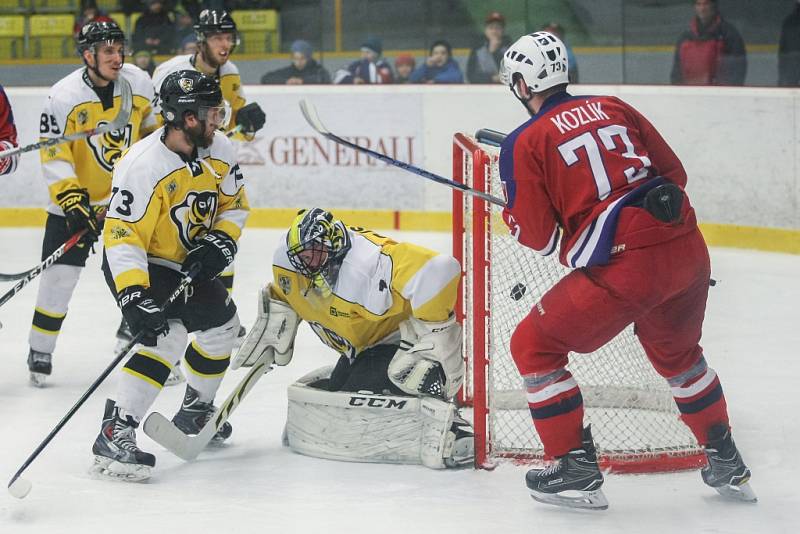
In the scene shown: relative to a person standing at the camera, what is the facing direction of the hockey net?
facing to the left of the viewer

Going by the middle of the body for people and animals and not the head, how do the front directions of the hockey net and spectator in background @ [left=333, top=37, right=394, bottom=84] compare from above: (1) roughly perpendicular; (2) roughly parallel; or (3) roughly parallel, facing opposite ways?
roughly perpendicular

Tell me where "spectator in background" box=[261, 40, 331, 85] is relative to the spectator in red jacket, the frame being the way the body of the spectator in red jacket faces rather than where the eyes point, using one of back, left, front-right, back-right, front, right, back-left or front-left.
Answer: right

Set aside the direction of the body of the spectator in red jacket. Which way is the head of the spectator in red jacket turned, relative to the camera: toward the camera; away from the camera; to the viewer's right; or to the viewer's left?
toward the camera

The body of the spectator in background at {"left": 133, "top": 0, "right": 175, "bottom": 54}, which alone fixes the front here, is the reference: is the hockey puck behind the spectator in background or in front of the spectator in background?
in front

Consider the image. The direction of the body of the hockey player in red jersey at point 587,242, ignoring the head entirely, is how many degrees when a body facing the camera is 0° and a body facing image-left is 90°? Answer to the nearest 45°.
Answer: approximately 135°

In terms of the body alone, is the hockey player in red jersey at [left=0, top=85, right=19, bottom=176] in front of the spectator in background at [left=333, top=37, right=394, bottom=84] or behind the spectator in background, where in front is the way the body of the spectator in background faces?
in front

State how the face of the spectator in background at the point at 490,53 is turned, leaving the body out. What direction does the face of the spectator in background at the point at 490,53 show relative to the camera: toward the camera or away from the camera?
toward the camera

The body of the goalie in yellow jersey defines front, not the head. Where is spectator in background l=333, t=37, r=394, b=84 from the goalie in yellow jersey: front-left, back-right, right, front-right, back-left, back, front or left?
back-right

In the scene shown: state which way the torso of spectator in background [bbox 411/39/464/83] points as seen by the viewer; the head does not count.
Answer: toward the camera

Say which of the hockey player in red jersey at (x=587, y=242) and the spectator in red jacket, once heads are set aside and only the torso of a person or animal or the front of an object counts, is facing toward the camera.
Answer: the spectator in red jacket

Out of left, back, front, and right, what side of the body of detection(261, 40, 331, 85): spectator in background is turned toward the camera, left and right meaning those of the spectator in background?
front

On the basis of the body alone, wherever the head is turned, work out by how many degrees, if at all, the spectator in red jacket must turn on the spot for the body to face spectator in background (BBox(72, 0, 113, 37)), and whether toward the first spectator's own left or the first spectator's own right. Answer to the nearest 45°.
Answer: approximately 90° to the first spectator's own right

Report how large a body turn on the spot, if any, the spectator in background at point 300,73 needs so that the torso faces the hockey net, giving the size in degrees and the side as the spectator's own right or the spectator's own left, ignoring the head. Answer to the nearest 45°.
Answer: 0° — they already face it

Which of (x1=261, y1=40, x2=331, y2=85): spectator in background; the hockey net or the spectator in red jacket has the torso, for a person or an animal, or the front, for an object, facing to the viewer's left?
the hockey net

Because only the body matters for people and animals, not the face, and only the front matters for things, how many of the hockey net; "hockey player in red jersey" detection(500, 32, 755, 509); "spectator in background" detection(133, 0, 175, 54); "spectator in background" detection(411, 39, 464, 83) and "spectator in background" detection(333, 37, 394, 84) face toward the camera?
3

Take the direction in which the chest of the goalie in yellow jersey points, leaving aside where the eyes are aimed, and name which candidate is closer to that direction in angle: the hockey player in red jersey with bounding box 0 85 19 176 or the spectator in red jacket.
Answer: the hockey player in red jersey

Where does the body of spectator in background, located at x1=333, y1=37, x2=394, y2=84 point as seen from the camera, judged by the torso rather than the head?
toward the camera

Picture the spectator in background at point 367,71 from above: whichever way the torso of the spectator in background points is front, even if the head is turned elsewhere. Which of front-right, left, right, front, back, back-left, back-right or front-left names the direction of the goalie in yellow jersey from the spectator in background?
front

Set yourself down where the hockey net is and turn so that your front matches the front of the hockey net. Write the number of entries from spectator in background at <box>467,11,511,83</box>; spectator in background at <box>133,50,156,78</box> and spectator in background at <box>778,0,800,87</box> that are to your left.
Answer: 0

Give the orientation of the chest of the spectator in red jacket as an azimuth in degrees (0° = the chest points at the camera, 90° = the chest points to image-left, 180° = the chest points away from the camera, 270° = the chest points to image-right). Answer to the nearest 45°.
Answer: approximately 0°
